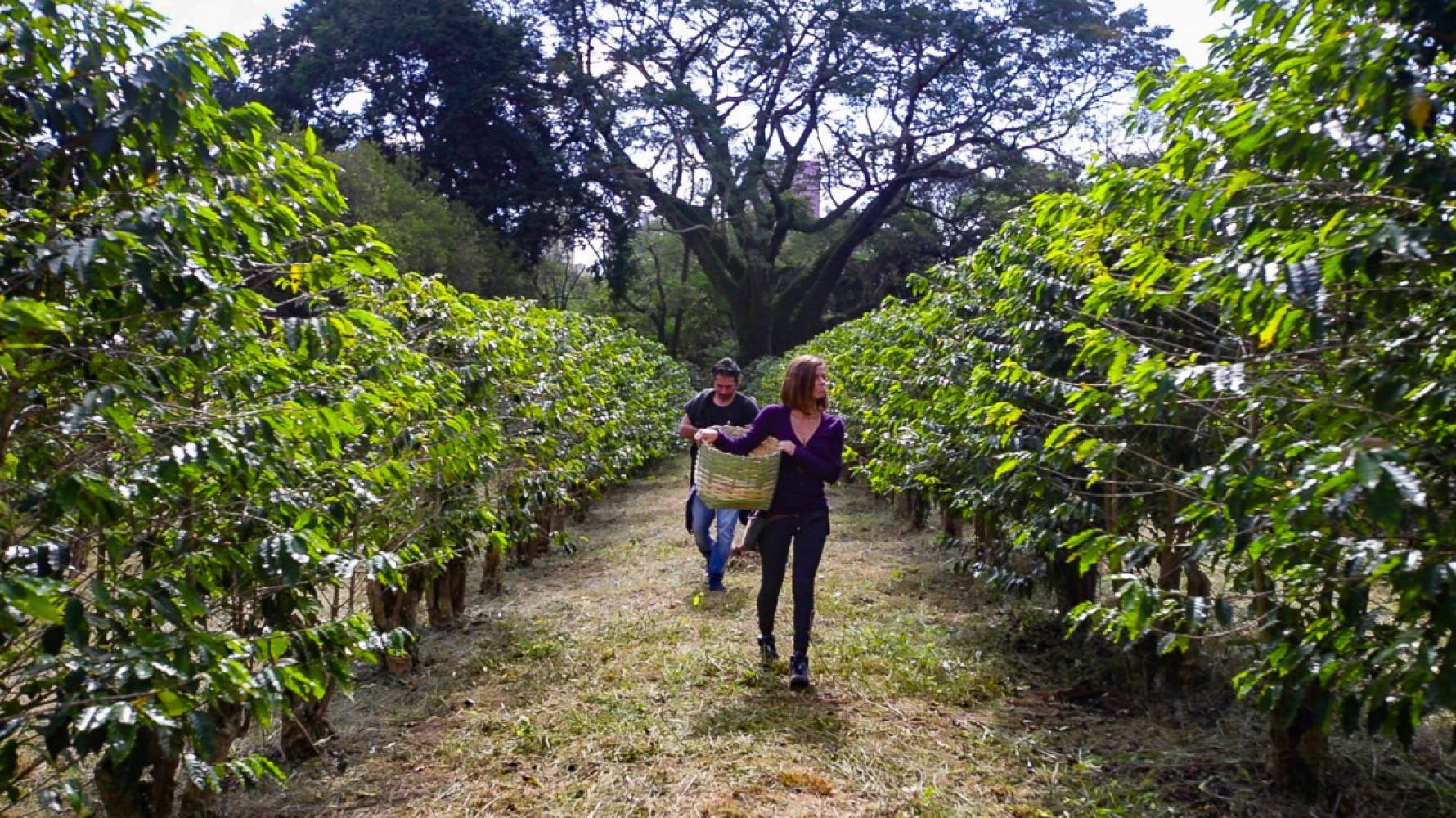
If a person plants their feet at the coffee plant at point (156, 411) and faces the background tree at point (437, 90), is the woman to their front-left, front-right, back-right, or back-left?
front-right

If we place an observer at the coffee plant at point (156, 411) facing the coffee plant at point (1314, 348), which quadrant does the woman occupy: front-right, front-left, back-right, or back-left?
front-left

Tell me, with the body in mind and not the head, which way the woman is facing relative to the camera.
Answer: toward the camera

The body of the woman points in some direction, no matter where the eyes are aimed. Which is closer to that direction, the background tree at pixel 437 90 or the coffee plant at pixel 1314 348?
the coffee plant

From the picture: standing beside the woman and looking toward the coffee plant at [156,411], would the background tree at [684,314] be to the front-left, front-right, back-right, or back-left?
back-right

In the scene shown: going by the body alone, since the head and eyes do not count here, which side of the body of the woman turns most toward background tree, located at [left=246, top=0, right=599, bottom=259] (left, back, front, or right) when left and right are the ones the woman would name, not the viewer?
back

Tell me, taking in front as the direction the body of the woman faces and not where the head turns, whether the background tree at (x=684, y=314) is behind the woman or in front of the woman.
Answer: behind

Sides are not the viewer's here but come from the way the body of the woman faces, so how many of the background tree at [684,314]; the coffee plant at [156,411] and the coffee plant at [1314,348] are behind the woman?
1

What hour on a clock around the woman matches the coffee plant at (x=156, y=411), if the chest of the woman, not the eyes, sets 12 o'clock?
The coffee plant is roughly at 1 o'clock from the woman.

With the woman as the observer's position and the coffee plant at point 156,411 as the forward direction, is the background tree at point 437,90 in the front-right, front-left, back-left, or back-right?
back-right

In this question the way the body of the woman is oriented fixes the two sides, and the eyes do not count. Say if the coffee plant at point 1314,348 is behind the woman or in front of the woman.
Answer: in front
